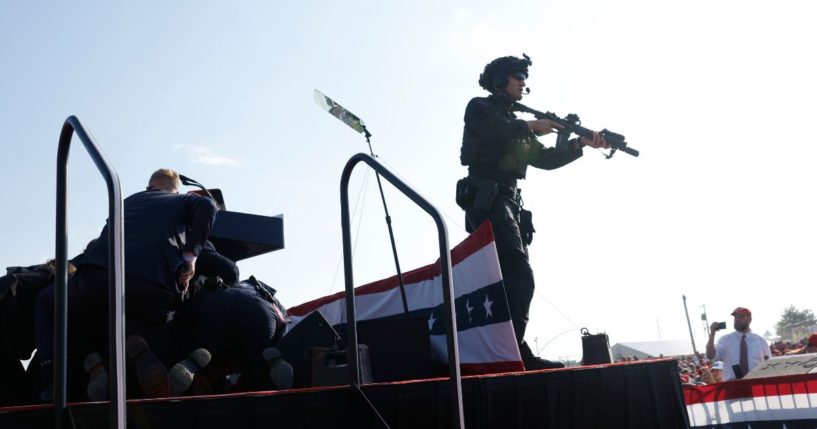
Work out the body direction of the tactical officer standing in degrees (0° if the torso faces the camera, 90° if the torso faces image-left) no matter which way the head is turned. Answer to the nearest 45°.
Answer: approximately 270°

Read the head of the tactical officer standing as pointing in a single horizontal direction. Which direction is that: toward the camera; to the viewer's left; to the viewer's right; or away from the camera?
to the viewer's right

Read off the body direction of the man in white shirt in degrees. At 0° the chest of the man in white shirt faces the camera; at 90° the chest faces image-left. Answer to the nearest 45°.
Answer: approximately 0°

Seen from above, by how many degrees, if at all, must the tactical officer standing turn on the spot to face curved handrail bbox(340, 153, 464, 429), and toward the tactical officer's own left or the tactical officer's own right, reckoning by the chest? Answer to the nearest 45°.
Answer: approximately 90° to the tactical officer's own right

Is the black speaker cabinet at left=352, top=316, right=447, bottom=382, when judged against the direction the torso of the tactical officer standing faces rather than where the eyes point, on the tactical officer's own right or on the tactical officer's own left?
on the tactical officer's own right

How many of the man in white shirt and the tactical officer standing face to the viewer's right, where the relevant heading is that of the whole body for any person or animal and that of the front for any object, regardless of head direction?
1

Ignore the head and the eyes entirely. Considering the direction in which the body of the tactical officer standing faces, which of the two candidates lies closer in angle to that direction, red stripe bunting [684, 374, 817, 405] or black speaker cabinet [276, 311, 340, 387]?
the red stripe bunting

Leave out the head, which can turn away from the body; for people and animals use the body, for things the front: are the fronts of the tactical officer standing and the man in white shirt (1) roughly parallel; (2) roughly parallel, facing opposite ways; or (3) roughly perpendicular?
roughly perpendicular

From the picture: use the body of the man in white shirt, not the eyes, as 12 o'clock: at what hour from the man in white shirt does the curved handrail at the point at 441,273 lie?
The curved handrail is roughly at 12 o'clock from the man in white shirt.
